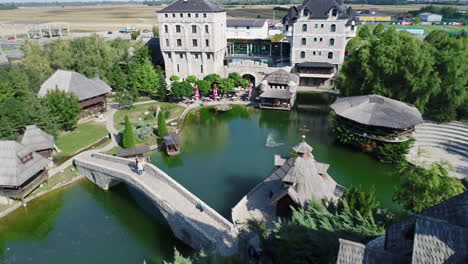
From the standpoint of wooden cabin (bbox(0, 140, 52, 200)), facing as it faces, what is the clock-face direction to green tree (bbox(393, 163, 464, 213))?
The green tree is roughly at 12 o'clock from the wooden cabin.

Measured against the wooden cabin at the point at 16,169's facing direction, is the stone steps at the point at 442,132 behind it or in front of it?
in front

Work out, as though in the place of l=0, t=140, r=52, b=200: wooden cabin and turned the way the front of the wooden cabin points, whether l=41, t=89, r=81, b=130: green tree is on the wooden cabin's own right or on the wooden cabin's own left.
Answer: on the wooden cabin's own left

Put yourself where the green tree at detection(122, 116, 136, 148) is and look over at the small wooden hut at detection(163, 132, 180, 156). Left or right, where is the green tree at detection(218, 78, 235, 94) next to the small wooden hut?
left

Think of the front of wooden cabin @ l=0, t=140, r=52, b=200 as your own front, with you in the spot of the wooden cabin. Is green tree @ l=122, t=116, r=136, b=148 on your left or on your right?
on your left

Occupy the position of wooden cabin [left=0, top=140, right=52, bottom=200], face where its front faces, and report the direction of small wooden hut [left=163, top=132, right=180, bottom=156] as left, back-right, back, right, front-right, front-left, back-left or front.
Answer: front-left

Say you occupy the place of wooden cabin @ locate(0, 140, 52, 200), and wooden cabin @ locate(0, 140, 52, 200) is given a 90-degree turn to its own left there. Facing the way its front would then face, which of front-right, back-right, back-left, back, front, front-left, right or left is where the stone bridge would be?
right

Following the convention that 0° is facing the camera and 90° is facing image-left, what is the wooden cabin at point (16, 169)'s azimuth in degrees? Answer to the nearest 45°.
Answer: approximately 315°

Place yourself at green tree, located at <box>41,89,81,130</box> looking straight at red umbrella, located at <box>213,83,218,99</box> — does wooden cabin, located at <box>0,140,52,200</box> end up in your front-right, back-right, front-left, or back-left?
back-right

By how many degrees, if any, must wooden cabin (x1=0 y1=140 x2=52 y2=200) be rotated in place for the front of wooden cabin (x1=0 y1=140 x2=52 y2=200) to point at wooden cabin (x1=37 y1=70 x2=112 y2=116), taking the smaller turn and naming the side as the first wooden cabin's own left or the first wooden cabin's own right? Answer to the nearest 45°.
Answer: approximately 90° to the first wooden cabin's own left

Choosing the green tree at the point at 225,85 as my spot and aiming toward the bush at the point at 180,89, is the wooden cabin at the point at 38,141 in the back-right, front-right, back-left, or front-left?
front-left

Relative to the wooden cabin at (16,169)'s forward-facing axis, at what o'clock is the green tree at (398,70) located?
The green tree is roughly at 11 o'clock from the wooden cabin.

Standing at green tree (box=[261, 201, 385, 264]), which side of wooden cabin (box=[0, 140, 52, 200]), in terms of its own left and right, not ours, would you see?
front

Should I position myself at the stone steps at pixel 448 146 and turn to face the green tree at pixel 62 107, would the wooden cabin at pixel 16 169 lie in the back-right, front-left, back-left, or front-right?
front-left
